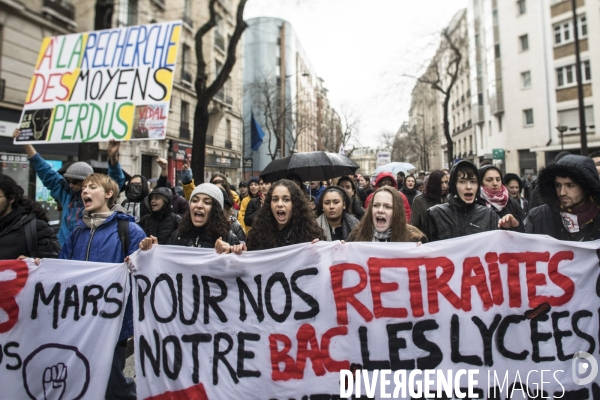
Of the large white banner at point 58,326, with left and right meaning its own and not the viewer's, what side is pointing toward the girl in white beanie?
left

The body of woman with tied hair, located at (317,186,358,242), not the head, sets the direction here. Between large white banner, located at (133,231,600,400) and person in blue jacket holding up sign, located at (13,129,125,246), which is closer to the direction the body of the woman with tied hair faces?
the large white banner

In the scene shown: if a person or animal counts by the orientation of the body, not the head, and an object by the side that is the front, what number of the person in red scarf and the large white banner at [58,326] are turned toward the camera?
2

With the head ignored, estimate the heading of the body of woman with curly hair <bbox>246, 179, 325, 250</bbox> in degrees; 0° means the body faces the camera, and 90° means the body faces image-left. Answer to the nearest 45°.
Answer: approximately 0°

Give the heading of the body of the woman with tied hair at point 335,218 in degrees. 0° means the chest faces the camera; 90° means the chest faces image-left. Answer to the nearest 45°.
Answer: approximately 0°

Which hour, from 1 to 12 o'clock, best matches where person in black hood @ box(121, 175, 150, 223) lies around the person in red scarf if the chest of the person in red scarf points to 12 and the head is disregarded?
The person in black hood is roughly at 3 o'clock from the person in red scarf.

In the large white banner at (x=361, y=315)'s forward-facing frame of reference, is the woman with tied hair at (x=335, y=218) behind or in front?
behind
